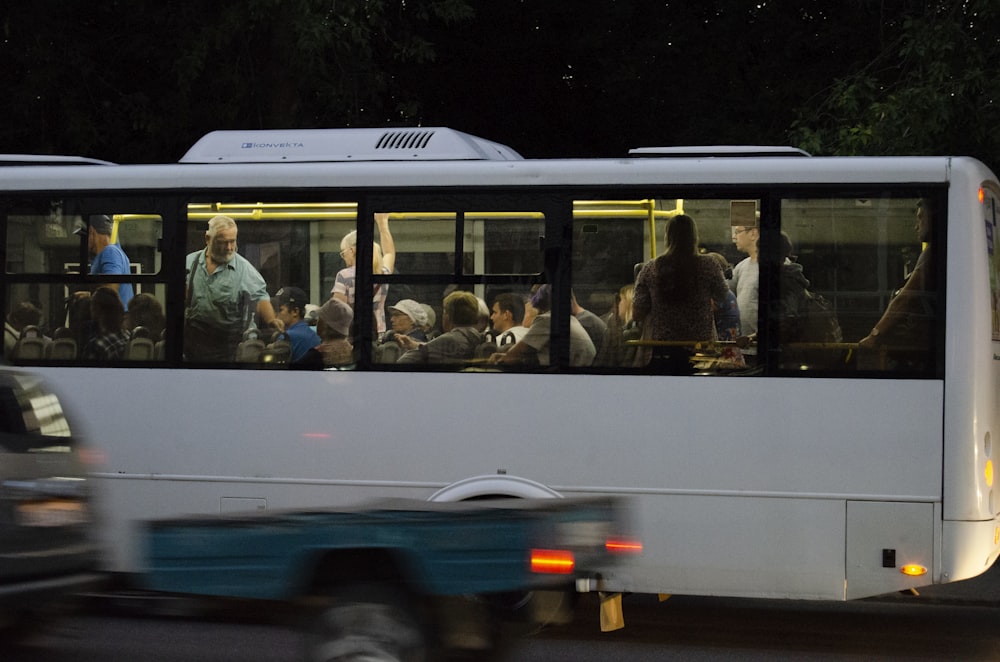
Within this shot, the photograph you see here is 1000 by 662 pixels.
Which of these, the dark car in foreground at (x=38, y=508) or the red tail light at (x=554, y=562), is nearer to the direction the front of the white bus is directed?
the dark car in foreground

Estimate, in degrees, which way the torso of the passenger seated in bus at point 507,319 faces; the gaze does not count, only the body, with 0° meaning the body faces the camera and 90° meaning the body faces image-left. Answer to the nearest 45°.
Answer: approximately 90°

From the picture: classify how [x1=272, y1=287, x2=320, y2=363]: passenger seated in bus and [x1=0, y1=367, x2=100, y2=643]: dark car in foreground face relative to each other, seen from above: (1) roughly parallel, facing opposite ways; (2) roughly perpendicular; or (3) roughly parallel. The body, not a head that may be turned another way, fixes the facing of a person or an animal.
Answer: roughly parallel

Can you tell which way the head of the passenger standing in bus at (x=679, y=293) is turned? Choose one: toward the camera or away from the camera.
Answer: away from the camera

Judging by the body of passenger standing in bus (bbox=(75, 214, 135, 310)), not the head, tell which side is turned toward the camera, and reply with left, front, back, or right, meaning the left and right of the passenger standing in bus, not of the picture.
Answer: left

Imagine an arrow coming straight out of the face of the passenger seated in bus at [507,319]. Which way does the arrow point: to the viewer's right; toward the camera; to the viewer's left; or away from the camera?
to the viewer's left

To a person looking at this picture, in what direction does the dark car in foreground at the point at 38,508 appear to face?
facing to the left of the viewer

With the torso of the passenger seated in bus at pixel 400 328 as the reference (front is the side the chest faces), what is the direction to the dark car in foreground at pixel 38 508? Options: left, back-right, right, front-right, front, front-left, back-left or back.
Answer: front-left

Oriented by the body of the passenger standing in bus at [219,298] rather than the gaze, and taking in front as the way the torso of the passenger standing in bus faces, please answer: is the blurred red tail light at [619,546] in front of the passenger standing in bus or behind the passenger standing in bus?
in front

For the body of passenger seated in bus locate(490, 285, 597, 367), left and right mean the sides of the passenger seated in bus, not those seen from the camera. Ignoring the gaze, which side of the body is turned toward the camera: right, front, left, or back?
left

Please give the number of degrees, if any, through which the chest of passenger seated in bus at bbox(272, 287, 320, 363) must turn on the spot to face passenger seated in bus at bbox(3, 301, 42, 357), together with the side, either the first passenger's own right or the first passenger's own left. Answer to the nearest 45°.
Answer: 0° — they already face them

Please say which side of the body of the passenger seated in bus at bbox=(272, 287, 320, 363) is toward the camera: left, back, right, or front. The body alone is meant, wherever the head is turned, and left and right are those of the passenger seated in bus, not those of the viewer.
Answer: left

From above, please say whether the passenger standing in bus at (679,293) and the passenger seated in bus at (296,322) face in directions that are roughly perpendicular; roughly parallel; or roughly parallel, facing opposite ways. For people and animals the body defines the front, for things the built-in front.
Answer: roughly perpendicular

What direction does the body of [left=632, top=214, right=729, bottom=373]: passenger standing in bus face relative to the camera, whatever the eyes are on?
away from the camera

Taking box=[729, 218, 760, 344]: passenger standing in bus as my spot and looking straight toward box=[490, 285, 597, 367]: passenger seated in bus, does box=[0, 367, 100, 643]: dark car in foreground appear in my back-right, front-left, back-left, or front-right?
front-left

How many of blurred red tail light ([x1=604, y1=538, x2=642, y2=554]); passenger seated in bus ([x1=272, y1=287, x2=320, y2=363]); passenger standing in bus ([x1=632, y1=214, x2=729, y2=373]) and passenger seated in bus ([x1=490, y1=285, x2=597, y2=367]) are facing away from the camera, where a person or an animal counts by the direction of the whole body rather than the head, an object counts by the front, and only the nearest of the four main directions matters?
1
